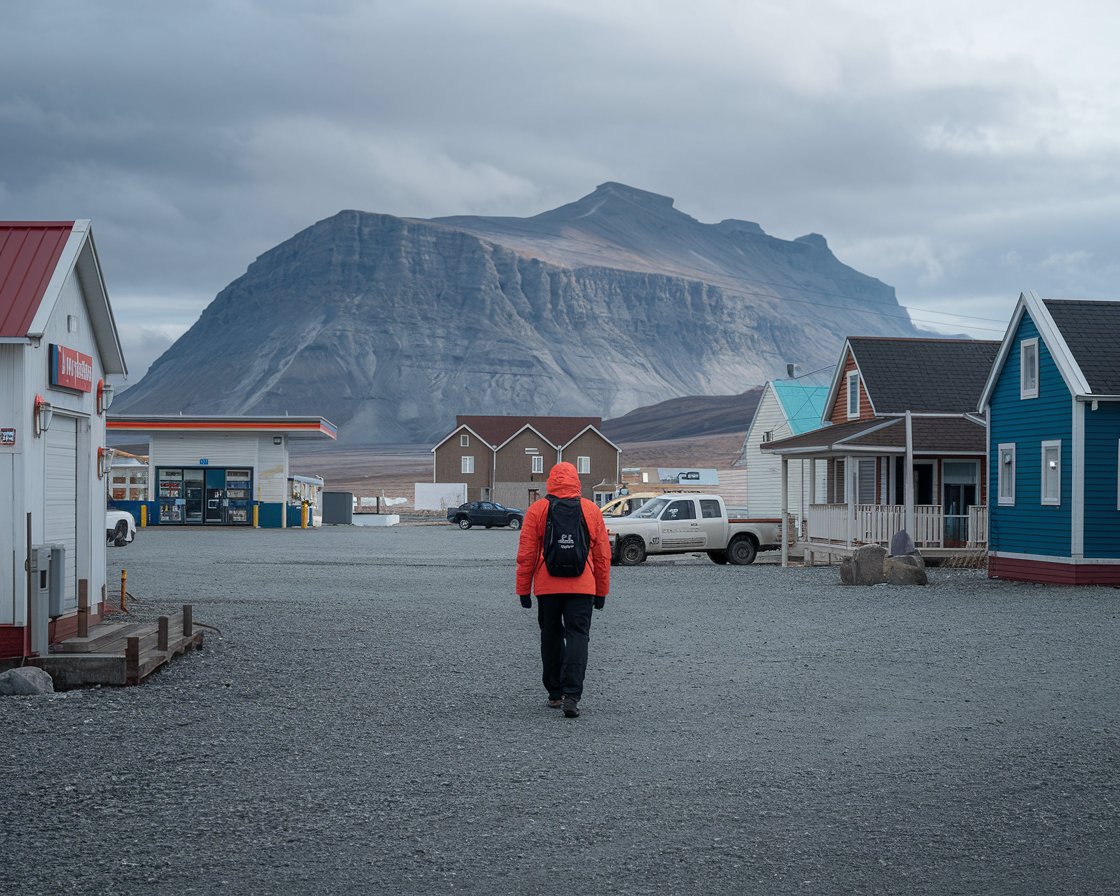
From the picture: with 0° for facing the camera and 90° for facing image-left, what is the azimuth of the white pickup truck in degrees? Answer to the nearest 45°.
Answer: approximately 90°

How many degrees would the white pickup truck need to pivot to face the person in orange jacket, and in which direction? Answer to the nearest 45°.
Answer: approximately 90° to its left

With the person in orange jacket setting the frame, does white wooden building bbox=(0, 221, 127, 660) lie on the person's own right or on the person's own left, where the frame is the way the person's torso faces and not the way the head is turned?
on the person's own left

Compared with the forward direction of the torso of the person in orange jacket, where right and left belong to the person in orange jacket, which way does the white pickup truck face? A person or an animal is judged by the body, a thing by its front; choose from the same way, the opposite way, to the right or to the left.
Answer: to the left

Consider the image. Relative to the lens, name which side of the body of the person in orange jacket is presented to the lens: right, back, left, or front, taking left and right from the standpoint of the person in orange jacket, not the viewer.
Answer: back

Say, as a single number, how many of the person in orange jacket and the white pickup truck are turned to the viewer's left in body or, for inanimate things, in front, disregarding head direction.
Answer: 1

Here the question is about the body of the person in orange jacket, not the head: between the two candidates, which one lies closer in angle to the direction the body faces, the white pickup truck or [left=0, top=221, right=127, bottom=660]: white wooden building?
the white pickup truck

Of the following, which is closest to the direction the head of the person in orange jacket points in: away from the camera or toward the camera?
away from the camera

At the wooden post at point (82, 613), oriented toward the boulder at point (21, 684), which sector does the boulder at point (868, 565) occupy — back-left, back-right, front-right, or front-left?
back-left

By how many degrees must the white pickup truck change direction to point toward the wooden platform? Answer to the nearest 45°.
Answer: approximately 90° to its left

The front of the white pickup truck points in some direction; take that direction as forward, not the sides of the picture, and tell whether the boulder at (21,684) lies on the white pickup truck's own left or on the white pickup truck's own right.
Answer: on the white pickup truck's own left
